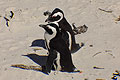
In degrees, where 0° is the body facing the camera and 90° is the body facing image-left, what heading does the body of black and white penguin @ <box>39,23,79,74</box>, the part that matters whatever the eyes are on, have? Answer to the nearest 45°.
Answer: approximately 90°
